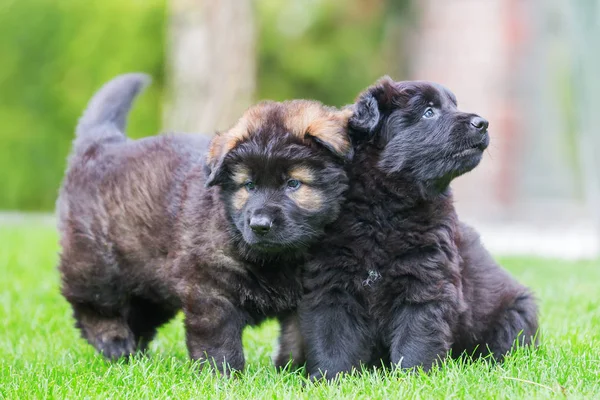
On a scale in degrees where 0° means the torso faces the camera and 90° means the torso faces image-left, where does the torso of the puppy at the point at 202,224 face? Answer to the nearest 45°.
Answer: approximately 315°

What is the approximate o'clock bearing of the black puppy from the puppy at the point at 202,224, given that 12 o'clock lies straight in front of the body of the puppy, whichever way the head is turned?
The black puppy is roughly at 11 o'clock from the puppy.
